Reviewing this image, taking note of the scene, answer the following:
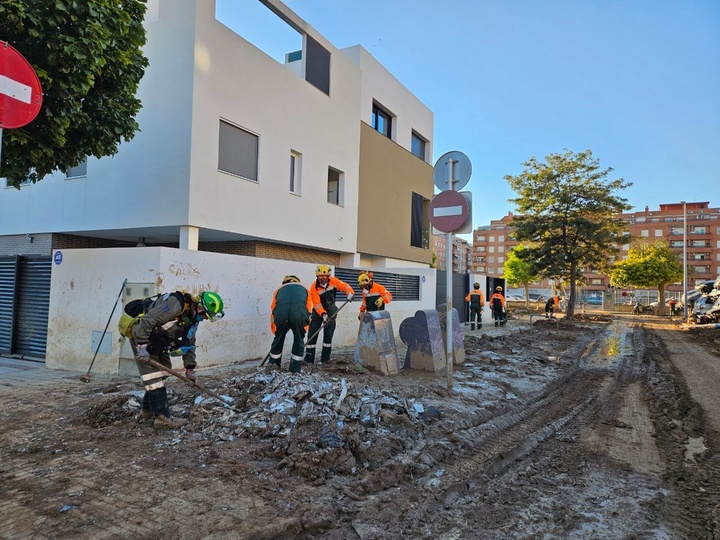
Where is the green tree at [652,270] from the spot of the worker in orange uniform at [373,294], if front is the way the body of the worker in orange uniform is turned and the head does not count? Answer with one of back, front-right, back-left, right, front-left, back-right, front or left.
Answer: back

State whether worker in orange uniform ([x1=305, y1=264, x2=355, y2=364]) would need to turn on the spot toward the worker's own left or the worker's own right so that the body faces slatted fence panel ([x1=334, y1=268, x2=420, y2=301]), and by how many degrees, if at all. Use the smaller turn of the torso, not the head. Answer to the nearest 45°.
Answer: approximately 180°

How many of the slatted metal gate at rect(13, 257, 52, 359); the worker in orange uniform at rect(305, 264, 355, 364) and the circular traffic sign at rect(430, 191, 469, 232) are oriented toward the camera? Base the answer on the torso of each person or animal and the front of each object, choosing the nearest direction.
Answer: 3

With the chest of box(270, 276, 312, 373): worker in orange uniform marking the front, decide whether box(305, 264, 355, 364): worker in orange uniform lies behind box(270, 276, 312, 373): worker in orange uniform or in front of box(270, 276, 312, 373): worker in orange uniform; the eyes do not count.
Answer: in front

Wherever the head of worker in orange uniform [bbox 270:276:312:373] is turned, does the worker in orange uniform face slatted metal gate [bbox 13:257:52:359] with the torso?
no

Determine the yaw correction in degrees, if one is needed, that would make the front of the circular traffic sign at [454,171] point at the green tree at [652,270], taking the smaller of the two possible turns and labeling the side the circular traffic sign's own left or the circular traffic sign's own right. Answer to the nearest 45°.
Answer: approximately 45° to the circular traffic sign's own right

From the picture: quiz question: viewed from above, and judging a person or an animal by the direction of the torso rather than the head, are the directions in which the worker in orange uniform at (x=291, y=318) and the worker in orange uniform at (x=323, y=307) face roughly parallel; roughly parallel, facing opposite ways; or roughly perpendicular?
roughly parallel, facing opposite ways

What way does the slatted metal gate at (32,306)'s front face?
toward the camera

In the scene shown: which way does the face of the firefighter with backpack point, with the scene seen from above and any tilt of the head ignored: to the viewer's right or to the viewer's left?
to the viewer's right

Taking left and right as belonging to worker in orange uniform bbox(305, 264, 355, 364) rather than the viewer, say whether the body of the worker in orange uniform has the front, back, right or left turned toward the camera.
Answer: front

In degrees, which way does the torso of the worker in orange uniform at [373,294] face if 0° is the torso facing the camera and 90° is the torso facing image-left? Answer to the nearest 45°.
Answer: approximately 45°

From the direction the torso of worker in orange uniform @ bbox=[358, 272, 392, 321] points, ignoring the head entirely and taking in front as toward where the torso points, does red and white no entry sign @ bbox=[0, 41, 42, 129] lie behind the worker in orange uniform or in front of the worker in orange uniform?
in front

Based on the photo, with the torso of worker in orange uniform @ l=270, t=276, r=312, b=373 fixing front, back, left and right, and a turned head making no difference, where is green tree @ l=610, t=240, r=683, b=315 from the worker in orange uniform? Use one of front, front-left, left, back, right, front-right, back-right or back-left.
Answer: front-right

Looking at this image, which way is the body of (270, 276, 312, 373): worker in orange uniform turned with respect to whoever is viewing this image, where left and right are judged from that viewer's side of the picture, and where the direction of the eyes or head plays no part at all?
facing away from the viewer

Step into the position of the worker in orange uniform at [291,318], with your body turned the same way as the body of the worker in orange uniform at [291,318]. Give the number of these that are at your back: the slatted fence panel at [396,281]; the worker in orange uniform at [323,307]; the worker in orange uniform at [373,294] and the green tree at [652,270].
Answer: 0

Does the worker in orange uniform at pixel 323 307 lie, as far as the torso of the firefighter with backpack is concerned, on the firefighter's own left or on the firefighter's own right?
on the firefighter's own left

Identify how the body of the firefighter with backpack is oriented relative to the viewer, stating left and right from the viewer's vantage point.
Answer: facing to the right of the viewer

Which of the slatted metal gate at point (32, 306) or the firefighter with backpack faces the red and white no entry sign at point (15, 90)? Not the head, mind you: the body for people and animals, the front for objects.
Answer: the slatted metal gate

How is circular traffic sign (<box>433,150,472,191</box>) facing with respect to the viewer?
away from the camera

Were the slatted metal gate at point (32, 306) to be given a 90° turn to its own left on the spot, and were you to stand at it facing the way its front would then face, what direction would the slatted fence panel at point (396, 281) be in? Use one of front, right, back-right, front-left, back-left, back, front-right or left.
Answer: front
